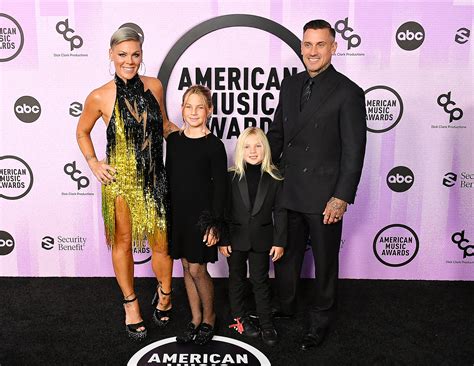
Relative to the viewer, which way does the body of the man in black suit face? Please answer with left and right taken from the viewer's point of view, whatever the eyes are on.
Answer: facing the viewer and to the left of the viewer

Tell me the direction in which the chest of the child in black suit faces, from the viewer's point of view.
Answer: toward the camera

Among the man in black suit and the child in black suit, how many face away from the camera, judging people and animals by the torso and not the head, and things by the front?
0

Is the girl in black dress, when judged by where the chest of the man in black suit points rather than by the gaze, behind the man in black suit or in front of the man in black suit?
in front
